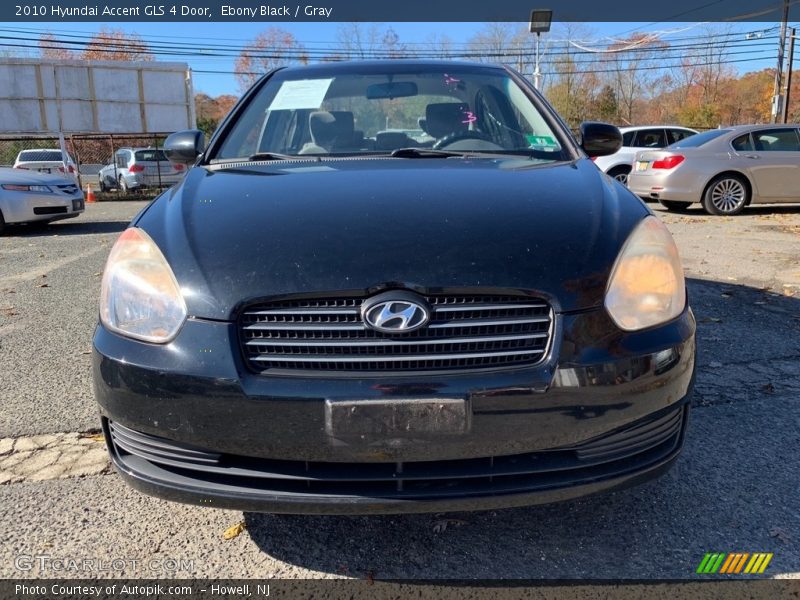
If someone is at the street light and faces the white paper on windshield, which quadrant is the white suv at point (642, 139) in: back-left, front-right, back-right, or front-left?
front-left

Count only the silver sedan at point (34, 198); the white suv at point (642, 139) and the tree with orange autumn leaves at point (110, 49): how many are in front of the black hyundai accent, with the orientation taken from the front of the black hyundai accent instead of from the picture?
0

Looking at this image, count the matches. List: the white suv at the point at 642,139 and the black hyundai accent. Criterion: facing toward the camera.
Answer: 1

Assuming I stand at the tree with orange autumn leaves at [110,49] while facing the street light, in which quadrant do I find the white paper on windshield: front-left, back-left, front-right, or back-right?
front-right

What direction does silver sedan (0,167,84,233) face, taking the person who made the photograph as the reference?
facing the viewer and to the right of the viewer

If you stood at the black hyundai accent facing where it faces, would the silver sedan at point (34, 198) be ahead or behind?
behind

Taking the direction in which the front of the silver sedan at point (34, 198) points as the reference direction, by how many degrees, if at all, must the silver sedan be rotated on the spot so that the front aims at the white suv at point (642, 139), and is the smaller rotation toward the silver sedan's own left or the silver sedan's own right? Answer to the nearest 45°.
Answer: approximately 45° to the silver sedan's own left

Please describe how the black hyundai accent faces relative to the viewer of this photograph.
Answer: facing the viewer

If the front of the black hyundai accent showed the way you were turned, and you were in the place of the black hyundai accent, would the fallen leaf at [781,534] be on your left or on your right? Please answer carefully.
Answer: on your left

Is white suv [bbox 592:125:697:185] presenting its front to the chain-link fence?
no

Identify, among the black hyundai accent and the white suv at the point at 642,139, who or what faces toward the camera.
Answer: the black hyundai accent
